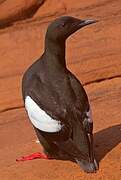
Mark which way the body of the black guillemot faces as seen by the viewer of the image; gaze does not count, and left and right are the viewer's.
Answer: facing away from the viewer and to the left of the viewer
